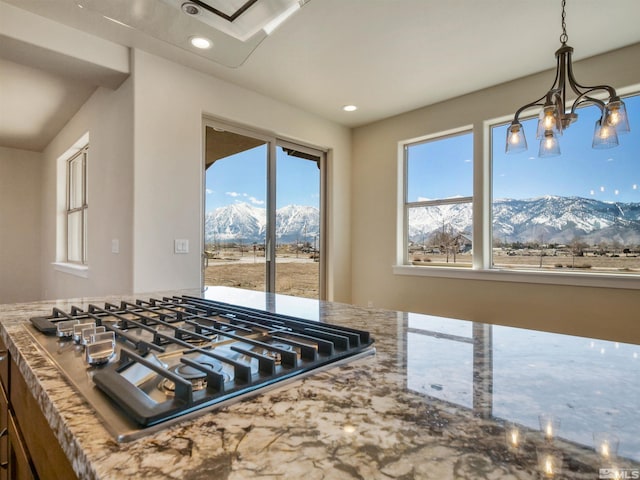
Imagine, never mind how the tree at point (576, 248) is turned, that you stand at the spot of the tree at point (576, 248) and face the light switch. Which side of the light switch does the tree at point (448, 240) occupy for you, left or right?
right

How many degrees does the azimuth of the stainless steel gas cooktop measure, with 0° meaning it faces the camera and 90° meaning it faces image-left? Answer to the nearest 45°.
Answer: approximately 45°

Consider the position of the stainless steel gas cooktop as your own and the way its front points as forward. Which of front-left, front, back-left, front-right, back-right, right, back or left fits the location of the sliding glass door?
back-right

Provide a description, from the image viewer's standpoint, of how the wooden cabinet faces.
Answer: facing the viewer and to the left of the viewer

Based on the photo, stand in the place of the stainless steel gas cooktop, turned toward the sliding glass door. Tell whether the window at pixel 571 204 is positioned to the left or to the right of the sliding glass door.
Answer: right

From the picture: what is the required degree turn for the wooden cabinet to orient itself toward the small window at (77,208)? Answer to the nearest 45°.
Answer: approximately 135° to its right

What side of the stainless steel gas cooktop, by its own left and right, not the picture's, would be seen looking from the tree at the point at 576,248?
back

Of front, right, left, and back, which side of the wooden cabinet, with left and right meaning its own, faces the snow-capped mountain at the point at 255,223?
right

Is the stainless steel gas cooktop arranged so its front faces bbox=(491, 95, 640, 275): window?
no

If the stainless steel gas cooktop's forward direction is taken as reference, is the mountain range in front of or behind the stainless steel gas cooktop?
behind

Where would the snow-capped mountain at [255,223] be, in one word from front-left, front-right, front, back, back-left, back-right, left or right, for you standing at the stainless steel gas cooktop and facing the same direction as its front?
back-right

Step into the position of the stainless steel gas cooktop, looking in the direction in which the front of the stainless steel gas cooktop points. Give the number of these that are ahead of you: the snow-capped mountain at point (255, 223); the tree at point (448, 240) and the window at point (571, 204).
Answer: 0

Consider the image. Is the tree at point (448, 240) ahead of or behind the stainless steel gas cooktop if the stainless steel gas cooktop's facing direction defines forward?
behind
